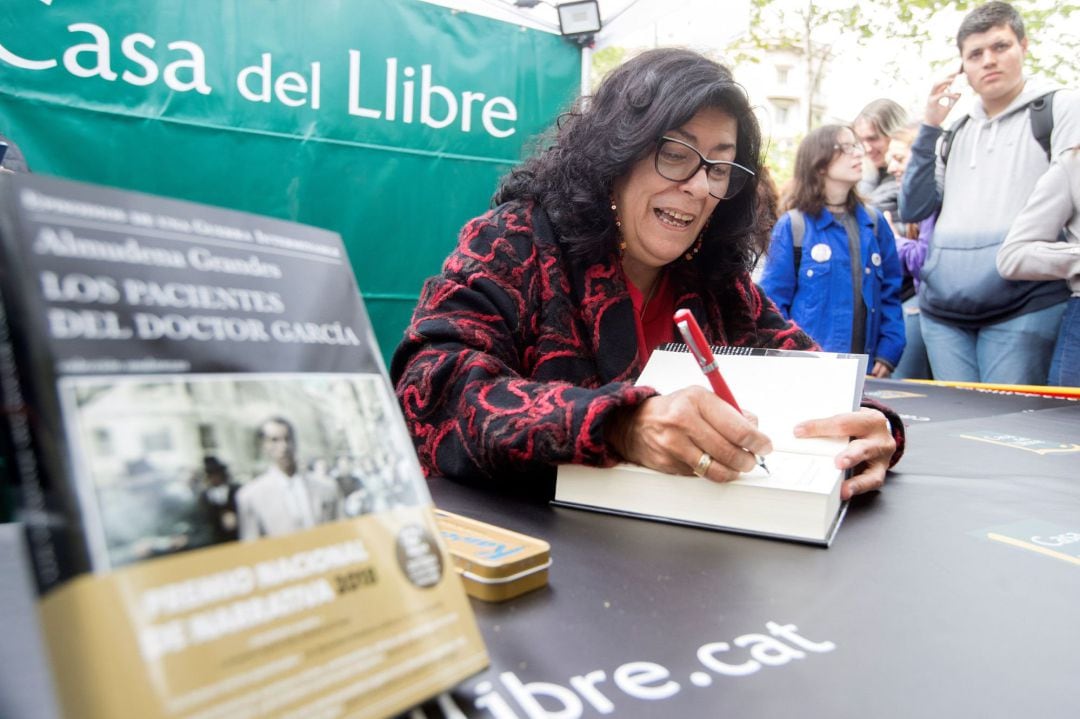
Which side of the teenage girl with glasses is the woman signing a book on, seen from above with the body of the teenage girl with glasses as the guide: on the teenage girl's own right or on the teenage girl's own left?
on the teenage girl's own right

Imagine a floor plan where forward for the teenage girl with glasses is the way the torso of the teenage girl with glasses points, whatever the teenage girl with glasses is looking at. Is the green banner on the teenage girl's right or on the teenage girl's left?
on the teenage girl's right

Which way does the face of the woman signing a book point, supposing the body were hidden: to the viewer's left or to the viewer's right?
to the viewer's right

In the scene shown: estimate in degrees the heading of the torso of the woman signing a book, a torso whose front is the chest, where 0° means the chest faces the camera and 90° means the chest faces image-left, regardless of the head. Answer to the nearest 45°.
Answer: approximately 315°

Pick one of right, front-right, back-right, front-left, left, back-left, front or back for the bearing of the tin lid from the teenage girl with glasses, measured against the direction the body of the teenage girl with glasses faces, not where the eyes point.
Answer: front-right

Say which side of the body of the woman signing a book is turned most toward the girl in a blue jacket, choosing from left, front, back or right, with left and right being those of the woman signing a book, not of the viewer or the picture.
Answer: left

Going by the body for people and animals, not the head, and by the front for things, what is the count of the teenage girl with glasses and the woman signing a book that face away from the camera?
0

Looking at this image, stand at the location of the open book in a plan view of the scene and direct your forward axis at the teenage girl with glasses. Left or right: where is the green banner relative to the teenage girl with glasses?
left

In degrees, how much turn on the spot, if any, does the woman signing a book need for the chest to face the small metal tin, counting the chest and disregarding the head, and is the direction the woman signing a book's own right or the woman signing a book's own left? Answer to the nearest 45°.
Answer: approximately 45° to the woman signing a book's own right

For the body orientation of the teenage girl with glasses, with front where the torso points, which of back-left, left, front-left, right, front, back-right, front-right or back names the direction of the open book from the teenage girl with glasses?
front-right

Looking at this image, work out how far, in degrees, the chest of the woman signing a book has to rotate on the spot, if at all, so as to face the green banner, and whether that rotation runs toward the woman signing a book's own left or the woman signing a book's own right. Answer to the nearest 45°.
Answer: approximately 180°
